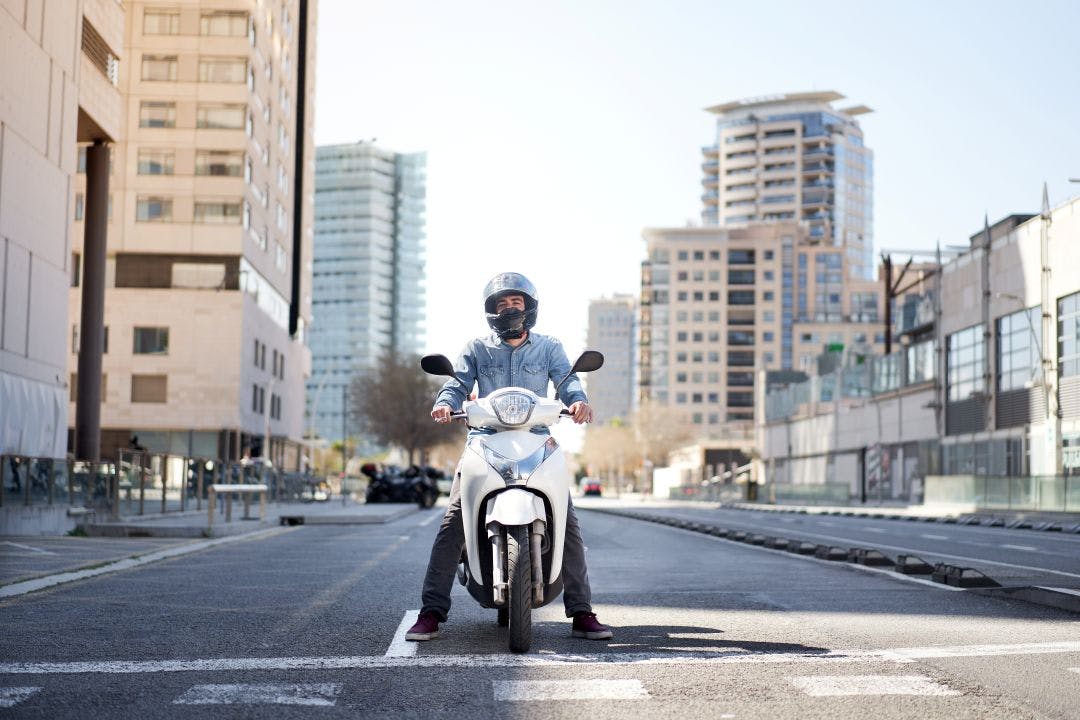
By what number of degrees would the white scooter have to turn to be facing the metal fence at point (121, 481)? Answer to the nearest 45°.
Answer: approximately 180°

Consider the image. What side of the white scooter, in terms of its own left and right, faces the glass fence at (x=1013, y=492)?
back

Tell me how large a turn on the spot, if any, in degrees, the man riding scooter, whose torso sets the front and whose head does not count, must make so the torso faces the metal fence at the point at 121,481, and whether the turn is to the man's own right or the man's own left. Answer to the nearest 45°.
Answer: approximately 180°

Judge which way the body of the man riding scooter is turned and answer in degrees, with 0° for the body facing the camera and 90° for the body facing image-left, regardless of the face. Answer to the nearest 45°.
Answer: approximately 0°

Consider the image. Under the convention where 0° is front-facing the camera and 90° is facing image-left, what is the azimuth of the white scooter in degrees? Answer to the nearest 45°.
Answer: approximately 0°

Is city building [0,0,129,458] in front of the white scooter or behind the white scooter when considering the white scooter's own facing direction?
behind
